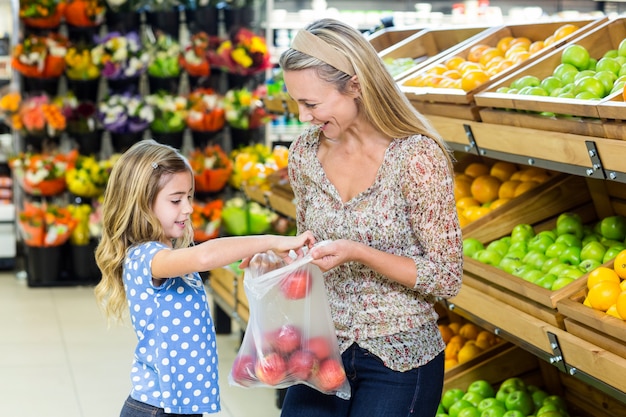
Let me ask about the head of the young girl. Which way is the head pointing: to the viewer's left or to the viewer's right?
to the viewer's right

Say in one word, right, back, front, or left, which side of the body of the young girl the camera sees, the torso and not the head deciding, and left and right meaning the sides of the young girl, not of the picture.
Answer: right

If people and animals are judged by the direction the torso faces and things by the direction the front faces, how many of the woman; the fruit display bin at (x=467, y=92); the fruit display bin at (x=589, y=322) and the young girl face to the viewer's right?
1

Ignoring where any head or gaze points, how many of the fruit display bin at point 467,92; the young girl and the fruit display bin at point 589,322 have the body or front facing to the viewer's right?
1

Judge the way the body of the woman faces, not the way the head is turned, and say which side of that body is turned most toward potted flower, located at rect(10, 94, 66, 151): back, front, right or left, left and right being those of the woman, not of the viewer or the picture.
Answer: right

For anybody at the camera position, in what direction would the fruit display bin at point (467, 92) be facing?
facing the viewer and to the left of the viewer

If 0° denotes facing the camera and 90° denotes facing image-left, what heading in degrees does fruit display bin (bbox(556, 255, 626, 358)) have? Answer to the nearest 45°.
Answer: approximately 45°

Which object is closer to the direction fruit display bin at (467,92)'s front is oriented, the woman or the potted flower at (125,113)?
the woman

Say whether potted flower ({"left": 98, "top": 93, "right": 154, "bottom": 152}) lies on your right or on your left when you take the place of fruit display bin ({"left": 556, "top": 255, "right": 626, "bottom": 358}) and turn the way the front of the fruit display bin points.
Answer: on your right

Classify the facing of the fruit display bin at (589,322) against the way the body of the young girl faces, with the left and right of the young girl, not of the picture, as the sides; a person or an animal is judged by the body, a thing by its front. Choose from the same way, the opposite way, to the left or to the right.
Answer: the opposite way

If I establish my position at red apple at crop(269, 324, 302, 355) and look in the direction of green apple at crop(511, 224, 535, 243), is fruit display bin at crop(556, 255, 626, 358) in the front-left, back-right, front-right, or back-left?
front-right

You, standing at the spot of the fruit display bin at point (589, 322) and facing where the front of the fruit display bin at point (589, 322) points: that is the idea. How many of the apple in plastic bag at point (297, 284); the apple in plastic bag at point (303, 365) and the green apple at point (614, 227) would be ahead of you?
2

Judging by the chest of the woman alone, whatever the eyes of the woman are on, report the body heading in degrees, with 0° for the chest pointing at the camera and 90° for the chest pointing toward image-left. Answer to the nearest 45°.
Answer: approximately 45°

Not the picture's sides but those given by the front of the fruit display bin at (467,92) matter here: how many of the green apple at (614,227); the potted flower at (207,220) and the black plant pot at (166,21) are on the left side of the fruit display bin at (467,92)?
1

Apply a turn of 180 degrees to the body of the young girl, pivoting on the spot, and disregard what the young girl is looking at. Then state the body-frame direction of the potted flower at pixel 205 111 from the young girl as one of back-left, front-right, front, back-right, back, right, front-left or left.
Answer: right
